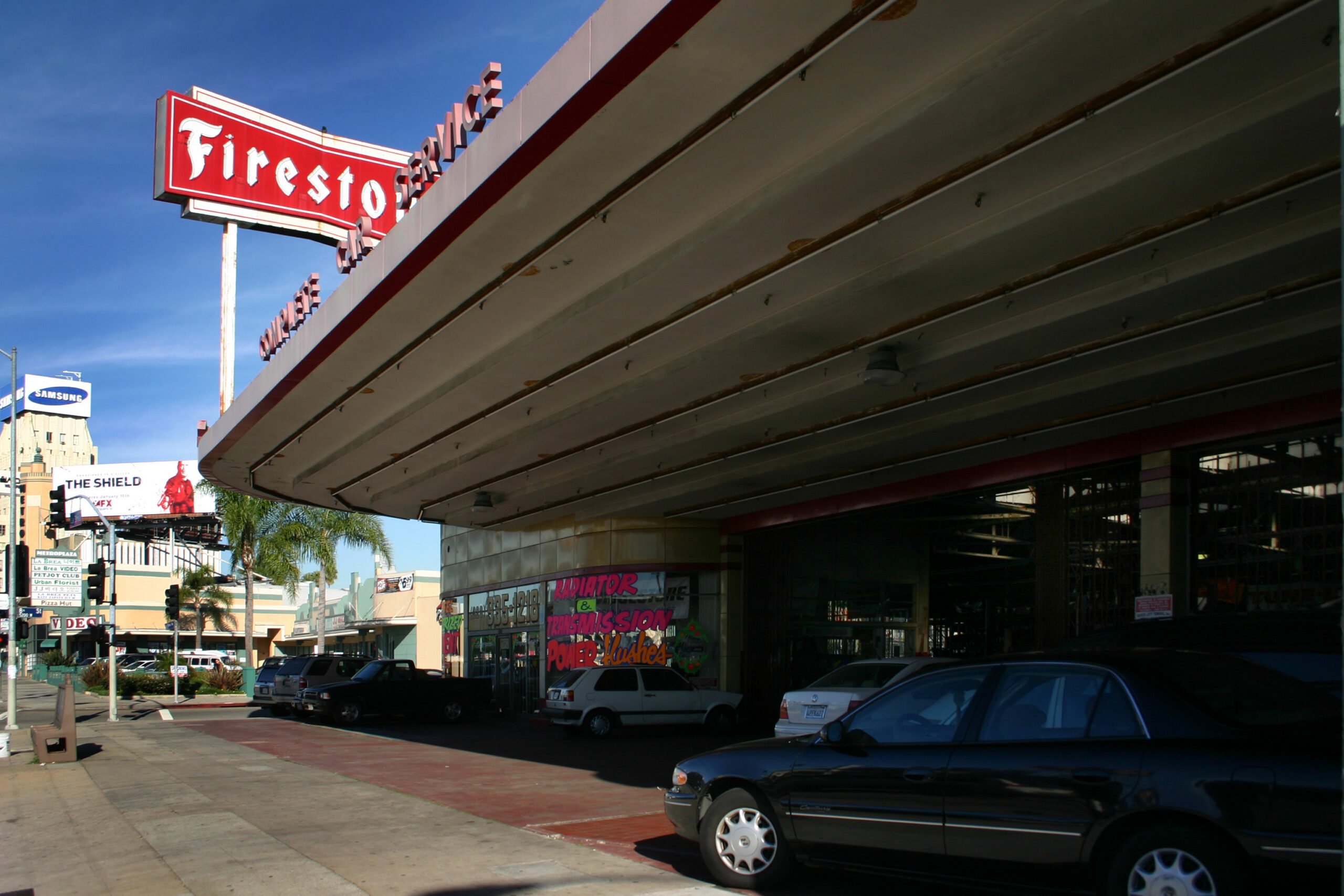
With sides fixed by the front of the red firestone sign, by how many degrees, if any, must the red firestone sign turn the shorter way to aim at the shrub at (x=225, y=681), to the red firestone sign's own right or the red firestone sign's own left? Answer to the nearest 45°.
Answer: approximately 135° to the red firestone sign's own left

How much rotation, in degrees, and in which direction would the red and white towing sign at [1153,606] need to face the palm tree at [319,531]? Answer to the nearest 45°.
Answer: approximately 135° to its right

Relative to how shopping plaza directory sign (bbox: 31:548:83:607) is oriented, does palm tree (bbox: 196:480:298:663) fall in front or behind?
behind

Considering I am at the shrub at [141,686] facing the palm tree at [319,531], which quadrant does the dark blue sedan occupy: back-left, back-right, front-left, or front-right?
back-right

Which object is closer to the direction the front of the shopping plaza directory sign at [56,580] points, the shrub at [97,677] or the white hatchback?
the white hatchback
